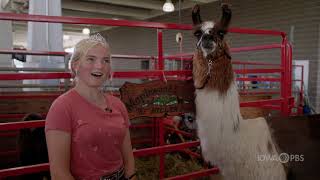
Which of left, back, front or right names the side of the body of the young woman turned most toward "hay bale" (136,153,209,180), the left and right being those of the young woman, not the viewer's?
left

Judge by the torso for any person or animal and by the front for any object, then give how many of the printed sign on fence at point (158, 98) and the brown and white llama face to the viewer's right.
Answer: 0

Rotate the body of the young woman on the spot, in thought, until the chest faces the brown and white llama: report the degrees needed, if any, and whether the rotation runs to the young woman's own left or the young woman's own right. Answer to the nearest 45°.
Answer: approximately 90° to the young woman's own left

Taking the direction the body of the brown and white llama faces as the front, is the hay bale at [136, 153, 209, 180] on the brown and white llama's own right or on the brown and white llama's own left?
on the brown and white llama's own right

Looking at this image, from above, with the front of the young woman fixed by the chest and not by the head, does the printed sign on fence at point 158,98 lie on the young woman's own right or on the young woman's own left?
on the young woman's own left

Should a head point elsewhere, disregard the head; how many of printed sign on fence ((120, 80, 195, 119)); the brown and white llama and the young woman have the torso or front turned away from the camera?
0

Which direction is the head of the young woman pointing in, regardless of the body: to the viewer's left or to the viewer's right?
to the viewer's right

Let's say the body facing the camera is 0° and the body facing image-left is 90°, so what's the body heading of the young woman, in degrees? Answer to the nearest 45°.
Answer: approximately 315°

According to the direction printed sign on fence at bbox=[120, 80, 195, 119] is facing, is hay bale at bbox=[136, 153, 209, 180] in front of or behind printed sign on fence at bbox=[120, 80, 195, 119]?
behind

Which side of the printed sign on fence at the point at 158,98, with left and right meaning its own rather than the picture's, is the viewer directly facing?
front

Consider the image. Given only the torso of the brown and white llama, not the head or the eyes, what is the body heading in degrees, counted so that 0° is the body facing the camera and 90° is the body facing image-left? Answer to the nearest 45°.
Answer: approximately 45°
